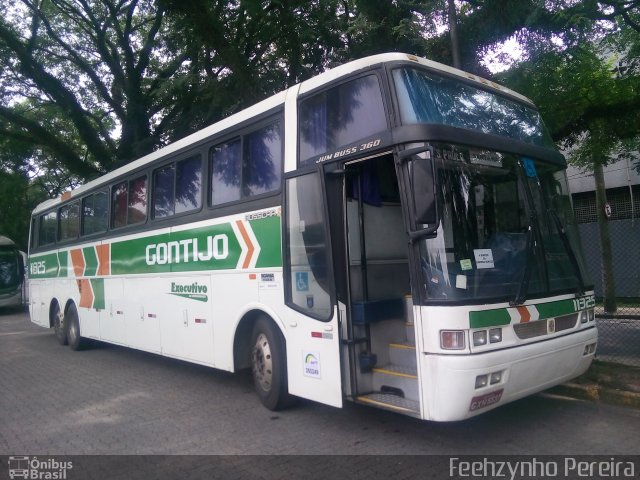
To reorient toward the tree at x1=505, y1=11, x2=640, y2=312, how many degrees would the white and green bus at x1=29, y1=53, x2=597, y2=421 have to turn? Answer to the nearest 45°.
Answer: approximately 90° to its left

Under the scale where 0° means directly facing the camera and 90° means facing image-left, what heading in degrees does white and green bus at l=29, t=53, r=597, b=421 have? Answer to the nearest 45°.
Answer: approximately 315°

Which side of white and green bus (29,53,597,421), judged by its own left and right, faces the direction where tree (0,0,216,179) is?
back

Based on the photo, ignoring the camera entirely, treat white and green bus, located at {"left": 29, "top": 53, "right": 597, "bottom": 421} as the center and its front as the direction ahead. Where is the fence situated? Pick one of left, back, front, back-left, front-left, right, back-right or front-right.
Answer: left
